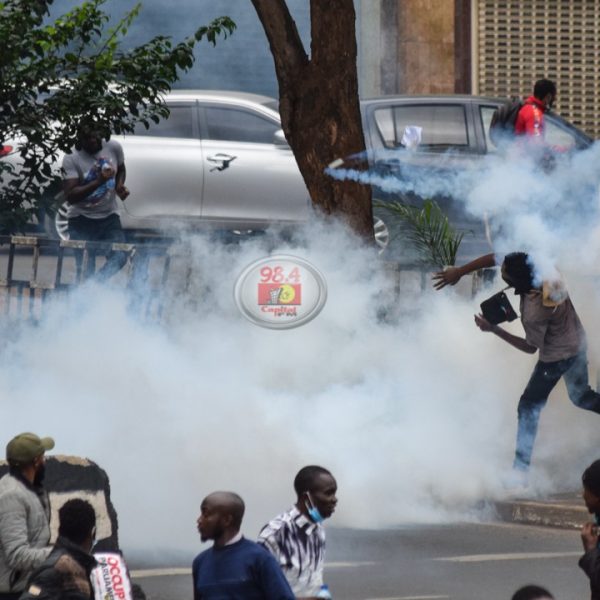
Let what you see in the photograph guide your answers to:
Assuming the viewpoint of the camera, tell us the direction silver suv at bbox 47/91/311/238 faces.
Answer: facing to the right of the viewer

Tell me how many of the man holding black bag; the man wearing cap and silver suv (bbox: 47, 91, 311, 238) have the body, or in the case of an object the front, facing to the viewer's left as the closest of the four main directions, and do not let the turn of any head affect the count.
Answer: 1

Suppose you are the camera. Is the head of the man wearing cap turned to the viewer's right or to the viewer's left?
to the viewer's right

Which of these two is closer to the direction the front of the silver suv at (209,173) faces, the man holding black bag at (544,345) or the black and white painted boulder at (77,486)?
the man holding black bag

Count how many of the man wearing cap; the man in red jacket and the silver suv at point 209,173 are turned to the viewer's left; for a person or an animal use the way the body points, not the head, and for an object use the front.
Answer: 0

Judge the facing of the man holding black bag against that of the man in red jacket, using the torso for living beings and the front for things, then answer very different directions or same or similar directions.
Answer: very different directions

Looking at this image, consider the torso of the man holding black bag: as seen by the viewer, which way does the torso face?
to the viewer's left

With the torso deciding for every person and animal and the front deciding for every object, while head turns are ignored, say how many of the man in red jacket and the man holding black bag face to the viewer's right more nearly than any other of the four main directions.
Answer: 1

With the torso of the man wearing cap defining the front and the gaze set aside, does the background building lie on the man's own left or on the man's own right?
on the man's own left

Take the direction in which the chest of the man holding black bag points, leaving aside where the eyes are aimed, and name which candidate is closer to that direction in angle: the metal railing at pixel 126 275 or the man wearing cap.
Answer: the metal railing

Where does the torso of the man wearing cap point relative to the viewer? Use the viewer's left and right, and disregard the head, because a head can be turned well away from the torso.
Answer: facing to the right of the viewer

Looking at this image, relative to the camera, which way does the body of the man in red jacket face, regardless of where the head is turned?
to the viewer's right

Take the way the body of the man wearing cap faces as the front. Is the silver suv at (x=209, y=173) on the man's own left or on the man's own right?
on the man's own left
